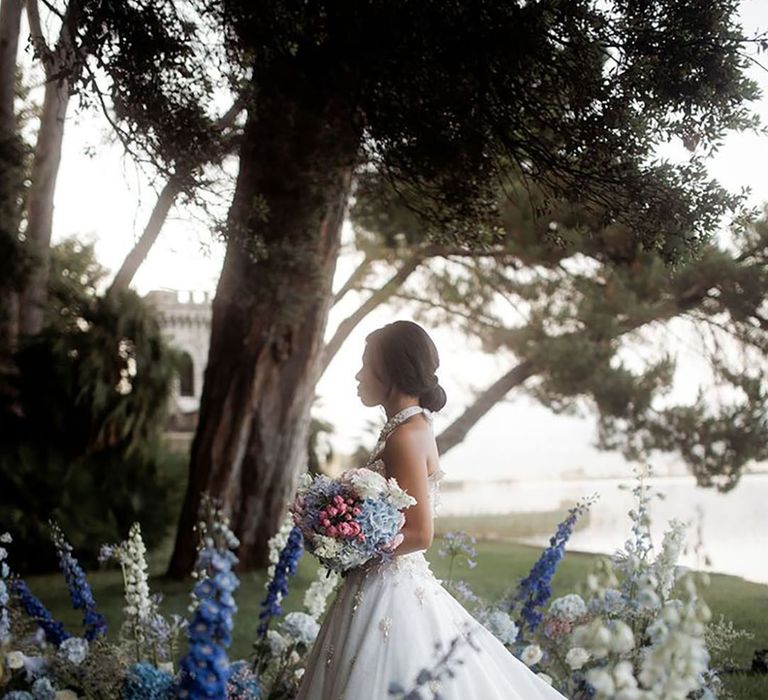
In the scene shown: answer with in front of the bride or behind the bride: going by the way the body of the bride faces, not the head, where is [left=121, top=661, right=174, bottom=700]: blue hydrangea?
in front

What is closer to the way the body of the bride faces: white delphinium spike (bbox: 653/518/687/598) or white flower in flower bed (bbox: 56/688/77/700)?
the white flower in flower bed

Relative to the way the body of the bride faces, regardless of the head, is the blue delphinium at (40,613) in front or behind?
in front

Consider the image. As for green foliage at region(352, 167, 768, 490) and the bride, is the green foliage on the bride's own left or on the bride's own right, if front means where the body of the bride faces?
on the bride's own right

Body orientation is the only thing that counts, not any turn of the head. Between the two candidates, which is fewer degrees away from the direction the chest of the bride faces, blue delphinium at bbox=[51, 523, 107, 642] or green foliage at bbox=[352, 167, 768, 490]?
the blue delphinium

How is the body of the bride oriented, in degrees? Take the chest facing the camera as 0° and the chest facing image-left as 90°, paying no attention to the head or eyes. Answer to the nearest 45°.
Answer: approximately 90°

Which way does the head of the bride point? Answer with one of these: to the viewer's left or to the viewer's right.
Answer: to the viewer's left

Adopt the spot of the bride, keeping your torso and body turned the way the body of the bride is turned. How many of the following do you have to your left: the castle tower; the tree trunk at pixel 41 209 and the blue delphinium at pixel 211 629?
1

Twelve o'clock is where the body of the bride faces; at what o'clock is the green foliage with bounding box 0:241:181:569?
The green foliage is roughly at 2 o'clock from the bride.

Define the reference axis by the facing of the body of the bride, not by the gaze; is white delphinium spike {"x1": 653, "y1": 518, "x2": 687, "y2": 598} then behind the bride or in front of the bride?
behind

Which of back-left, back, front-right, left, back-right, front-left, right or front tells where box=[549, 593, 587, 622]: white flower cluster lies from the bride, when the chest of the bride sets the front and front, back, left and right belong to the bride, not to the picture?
back-right
